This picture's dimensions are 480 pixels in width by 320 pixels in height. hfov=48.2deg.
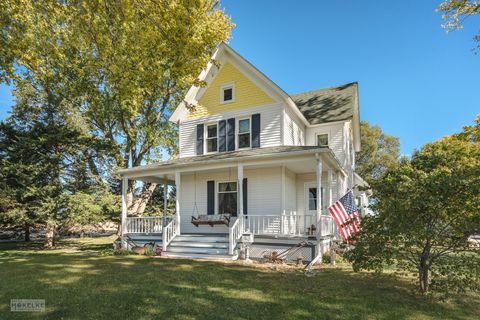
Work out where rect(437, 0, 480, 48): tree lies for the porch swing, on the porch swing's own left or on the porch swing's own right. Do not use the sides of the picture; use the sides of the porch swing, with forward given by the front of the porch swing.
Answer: on the porch swing's own left

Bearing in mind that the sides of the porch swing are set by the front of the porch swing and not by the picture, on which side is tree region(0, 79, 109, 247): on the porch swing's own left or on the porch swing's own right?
on the porch swing's own right

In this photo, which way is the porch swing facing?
toward the camera

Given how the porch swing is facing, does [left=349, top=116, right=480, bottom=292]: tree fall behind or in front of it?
in front

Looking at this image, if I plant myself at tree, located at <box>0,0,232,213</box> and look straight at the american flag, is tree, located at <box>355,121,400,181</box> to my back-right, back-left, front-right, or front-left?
front-left
